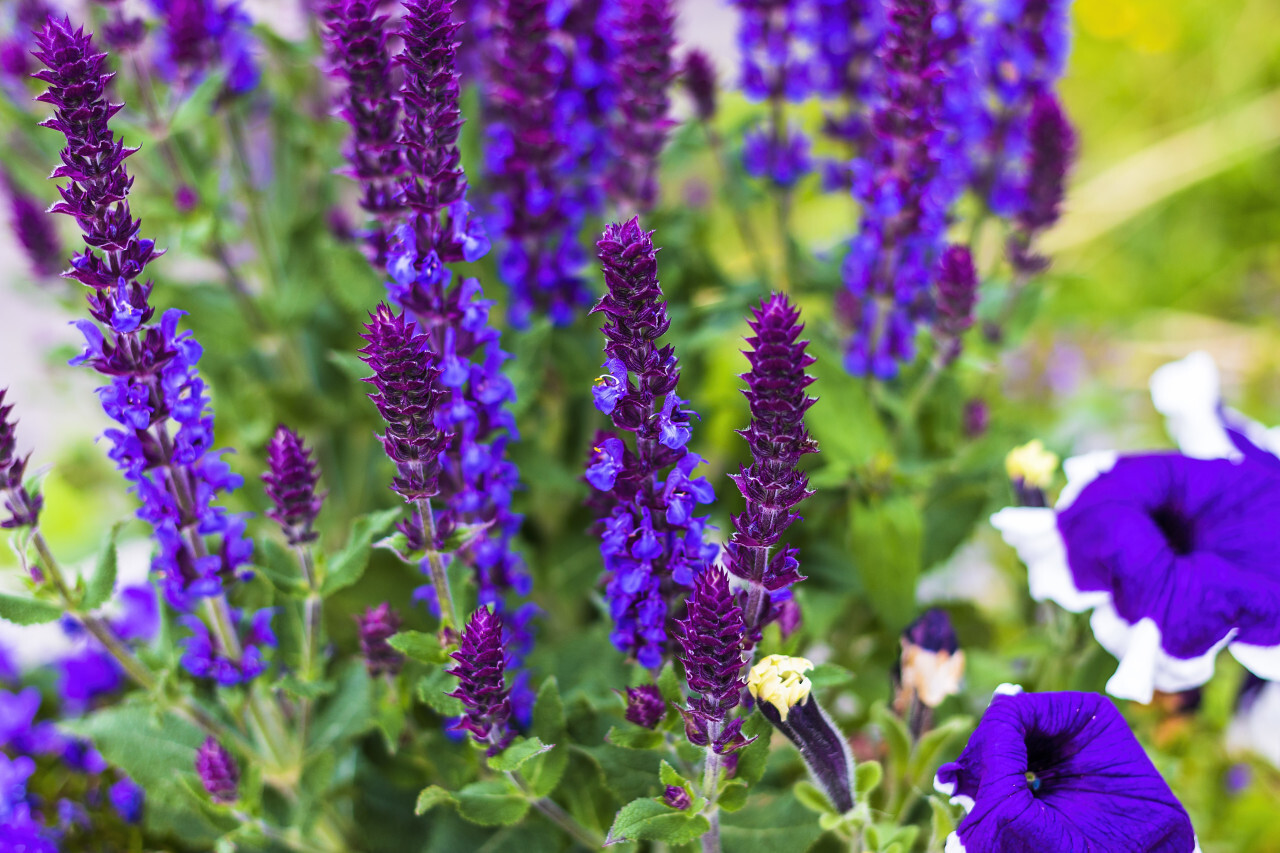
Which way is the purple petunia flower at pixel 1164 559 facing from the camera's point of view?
toward the camera
